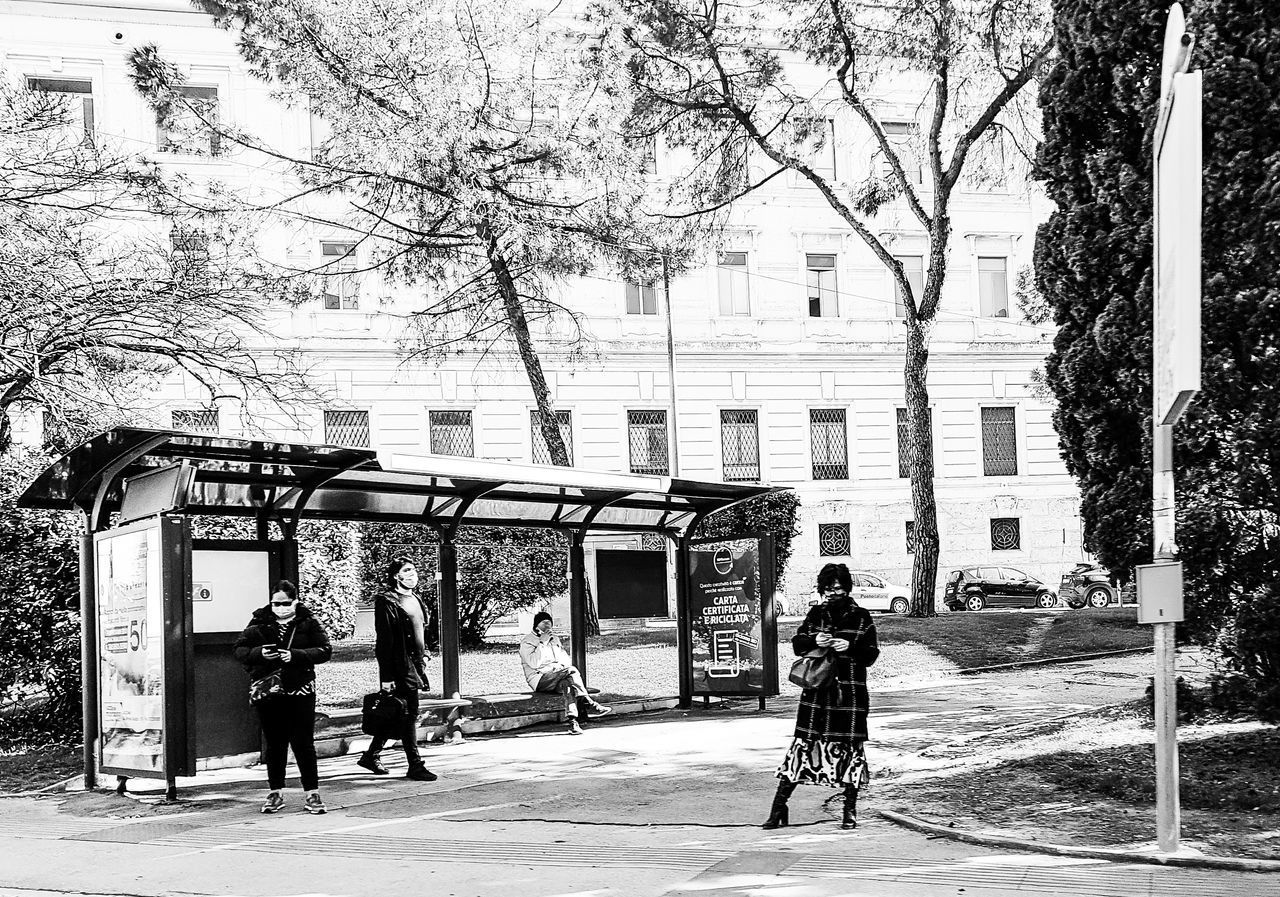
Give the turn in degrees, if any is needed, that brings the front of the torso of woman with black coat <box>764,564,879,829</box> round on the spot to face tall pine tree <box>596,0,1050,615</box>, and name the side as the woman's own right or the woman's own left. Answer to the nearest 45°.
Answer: approximately 180°

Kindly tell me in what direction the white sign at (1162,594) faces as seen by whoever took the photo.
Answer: facing the viewer

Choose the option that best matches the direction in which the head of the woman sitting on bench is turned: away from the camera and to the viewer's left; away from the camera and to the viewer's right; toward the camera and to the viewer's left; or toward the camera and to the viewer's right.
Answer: toward the camera and to the viewer's right

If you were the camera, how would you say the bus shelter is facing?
facing the viewer and to the right of the viewer

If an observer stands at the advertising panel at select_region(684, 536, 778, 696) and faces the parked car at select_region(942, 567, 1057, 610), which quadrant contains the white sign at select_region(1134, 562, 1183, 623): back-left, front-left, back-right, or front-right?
back-right

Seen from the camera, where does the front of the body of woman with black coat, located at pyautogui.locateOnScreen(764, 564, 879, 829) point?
toward the camera

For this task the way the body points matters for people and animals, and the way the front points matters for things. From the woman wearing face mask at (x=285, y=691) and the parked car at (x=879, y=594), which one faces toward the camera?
the woman wearing face mask

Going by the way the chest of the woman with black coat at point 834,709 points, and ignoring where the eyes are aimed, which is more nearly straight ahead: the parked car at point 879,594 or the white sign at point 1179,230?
the white sign

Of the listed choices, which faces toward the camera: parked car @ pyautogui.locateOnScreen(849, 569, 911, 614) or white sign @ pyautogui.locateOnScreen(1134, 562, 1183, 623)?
the white sign
